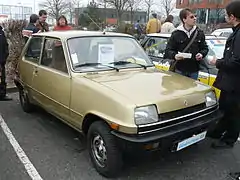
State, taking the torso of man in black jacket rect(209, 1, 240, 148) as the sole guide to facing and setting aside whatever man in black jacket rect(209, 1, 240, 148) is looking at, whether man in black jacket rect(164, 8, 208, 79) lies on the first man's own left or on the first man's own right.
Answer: on the first man's own right

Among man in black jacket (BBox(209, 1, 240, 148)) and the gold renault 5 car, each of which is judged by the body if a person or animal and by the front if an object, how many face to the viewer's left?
1

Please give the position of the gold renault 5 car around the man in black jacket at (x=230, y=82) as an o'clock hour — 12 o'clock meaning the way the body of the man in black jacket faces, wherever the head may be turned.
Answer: The gold renault 5 car is roughly at 11 o'clock from the man in black jacket.

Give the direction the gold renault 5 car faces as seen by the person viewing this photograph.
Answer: facing the viewer and to the right of the viewer

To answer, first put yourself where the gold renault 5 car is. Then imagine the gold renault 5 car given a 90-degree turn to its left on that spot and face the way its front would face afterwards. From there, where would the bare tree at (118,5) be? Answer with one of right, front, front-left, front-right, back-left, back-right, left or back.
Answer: front-left

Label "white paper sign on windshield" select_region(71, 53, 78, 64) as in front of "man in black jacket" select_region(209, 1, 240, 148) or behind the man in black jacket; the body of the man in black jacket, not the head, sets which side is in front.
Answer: in front

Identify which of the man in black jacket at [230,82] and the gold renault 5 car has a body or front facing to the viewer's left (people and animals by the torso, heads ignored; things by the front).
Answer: the man in black jacket

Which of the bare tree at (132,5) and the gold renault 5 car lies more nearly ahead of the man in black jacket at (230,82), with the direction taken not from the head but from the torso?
the gold renault 5 car

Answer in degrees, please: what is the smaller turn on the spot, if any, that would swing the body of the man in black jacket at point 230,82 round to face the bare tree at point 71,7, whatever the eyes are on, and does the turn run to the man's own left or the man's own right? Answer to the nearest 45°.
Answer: approximately 45° to the man's own right

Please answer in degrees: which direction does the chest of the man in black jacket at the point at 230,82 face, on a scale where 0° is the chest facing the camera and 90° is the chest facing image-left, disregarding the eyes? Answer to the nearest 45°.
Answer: approximately 90°
